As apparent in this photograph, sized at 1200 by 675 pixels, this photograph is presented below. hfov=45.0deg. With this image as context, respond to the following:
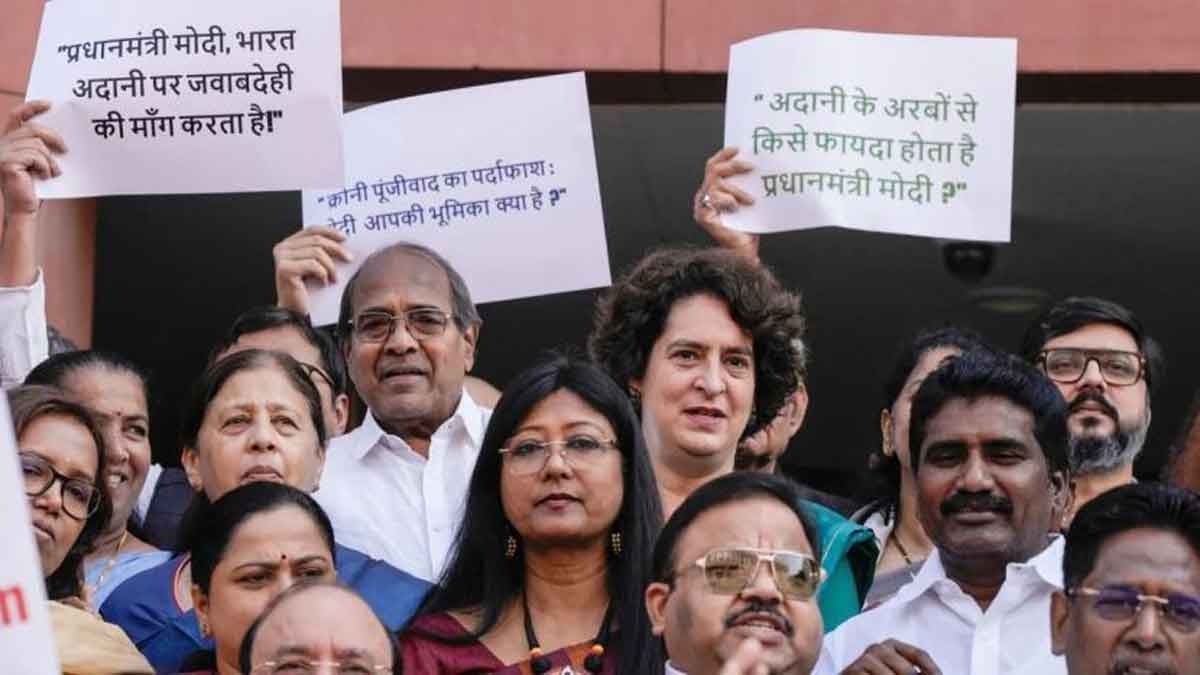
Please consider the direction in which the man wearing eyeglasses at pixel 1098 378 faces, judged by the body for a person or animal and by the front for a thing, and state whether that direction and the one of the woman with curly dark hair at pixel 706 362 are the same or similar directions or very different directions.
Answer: same or similar directions

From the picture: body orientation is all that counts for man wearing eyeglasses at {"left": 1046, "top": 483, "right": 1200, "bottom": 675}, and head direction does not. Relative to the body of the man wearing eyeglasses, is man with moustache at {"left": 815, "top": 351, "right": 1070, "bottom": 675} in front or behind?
behind

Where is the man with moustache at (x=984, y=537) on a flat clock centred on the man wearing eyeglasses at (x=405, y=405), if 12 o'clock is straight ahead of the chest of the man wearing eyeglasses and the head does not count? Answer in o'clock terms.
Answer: The man with moustache is roughly at 10 o'clock from the man wearing eyeglasses.

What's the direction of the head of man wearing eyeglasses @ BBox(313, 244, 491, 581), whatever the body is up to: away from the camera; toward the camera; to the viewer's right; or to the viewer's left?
toward the camera

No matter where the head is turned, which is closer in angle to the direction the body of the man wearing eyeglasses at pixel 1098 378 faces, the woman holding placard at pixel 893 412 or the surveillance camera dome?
the woman holding placard

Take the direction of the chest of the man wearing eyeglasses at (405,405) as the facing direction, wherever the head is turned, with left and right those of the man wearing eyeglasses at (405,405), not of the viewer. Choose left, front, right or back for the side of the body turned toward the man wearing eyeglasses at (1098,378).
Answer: left

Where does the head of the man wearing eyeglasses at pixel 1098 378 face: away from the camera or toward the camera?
toward the camera

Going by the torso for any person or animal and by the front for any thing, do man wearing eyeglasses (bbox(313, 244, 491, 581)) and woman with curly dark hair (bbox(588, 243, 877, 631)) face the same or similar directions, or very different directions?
same or similar directions

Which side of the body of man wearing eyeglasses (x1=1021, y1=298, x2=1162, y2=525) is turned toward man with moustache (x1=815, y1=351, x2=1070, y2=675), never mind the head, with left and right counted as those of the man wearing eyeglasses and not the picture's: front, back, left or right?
front

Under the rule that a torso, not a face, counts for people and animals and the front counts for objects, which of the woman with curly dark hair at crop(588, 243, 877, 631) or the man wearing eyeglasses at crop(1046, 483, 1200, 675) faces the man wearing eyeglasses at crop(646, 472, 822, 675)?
the woman with curly dark hair

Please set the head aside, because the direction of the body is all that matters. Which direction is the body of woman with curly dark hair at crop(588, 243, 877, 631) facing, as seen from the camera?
toward the camera

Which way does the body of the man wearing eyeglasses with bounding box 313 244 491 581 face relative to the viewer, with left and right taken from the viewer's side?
facing the viewer
